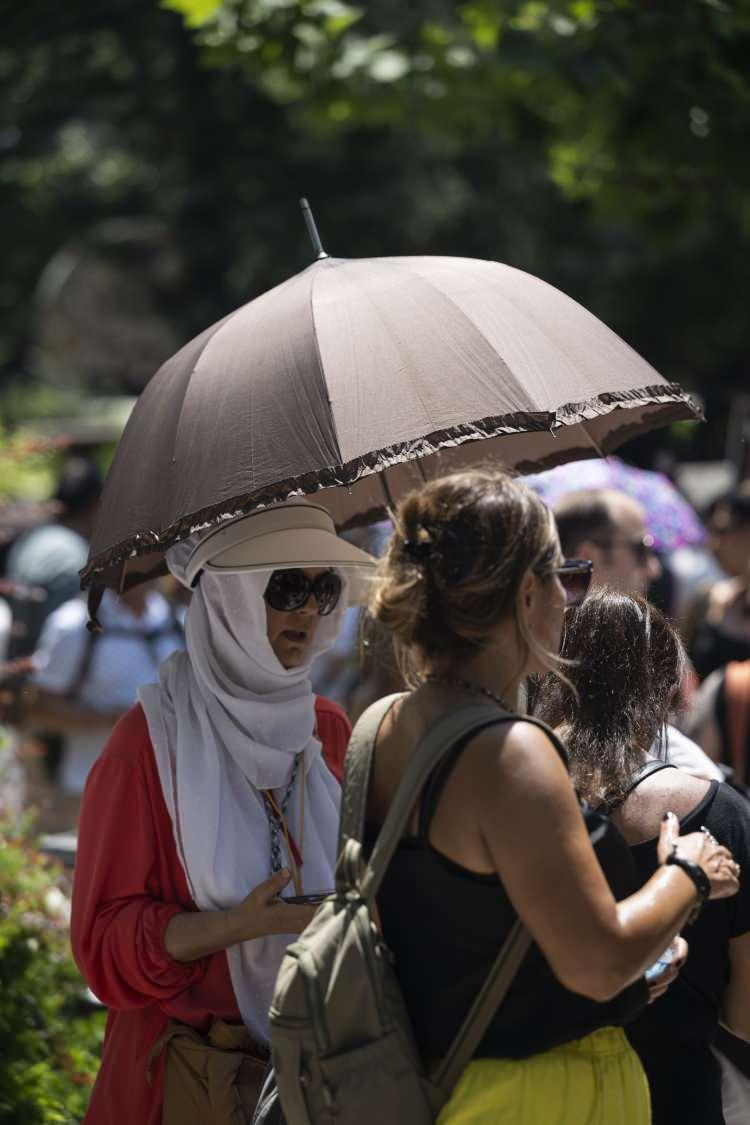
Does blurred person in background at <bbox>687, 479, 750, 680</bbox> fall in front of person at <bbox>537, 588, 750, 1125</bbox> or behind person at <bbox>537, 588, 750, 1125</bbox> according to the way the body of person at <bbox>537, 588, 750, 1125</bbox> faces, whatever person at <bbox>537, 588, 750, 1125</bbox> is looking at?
in front

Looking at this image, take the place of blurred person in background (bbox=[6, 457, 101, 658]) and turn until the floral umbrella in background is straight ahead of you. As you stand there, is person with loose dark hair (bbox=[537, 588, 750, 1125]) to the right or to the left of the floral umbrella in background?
right

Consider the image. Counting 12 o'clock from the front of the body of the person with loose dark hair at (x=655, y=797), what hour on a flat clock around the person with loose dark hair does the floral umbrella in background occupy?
The floral umbrella in background is roughly at 12 o'clock from the person with loose dark hair.

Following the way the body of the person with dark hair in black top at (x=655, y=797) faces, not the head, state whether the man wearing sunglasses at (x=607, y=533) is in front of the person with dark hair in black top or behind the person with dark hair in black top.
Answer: in front

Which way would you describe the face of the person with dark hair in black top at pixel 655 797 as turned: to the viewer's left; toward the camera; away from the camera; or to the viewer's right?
away from the camera

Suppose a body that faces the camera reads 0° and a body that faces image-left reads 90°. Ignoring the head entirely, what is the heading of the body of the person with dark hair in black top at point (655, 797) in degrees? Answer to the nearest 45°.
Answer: approximately 180°

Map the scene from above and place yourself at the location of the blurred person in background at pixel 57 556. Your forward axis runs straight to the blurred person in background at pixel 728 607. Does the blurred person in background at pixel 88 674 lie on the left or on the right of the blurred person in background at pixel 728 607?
right
